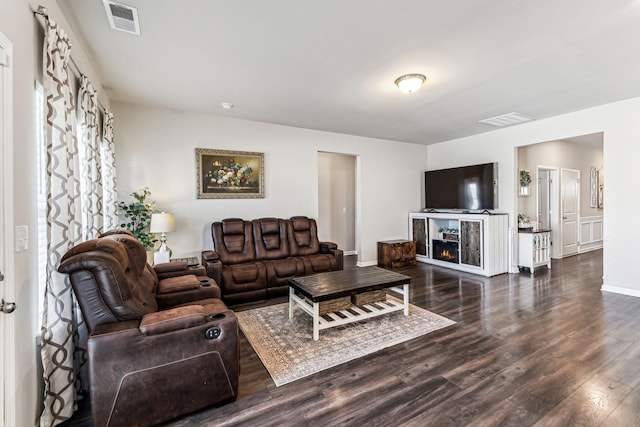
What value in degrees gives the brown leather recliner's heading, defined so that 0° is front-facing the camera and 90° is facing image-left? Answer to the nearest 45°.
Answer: approximately 270°

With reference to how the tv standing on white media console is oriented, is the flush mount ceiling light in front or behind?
in front

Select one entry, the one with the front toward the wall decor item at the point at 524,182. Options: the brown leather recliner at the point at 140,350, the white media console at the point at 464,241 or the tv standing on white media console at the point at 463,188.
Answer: the brown leather recliner

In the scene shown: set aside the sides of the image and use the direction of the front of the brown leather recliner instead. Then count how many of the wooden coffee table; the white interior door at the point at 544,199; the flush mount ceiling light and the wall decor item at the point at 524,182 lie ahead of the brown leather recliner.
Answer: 4

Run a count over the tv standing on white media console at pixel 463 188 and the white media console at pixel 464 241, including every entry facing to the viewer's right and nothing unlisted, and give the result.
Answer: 0

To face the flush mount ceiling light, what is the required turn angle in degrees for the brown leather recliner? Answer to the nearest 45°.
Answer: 0° — it already faces it

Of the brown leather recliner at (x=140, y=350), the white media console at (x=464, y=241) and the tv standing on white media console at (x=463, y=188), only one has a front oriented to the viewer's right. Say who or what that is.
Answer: the brown leather recliner

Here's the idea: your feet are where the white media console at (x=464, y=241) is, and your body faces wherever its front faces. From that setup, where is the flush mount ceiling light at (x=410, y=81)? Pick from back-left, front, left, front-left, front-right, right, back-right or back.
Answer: front-left

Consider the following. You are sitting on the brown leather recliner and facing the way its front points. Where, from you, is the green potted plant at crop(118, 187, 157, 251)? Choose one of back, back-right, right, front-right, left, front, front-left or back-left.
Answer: left

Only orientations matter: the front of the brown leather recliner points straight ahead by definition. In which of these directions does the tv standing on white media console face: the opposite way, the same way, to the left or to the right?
the opposite way

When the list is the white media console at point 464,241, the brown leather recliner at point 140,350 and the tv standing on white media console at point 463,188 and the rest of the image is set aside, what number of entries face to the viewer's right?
1
